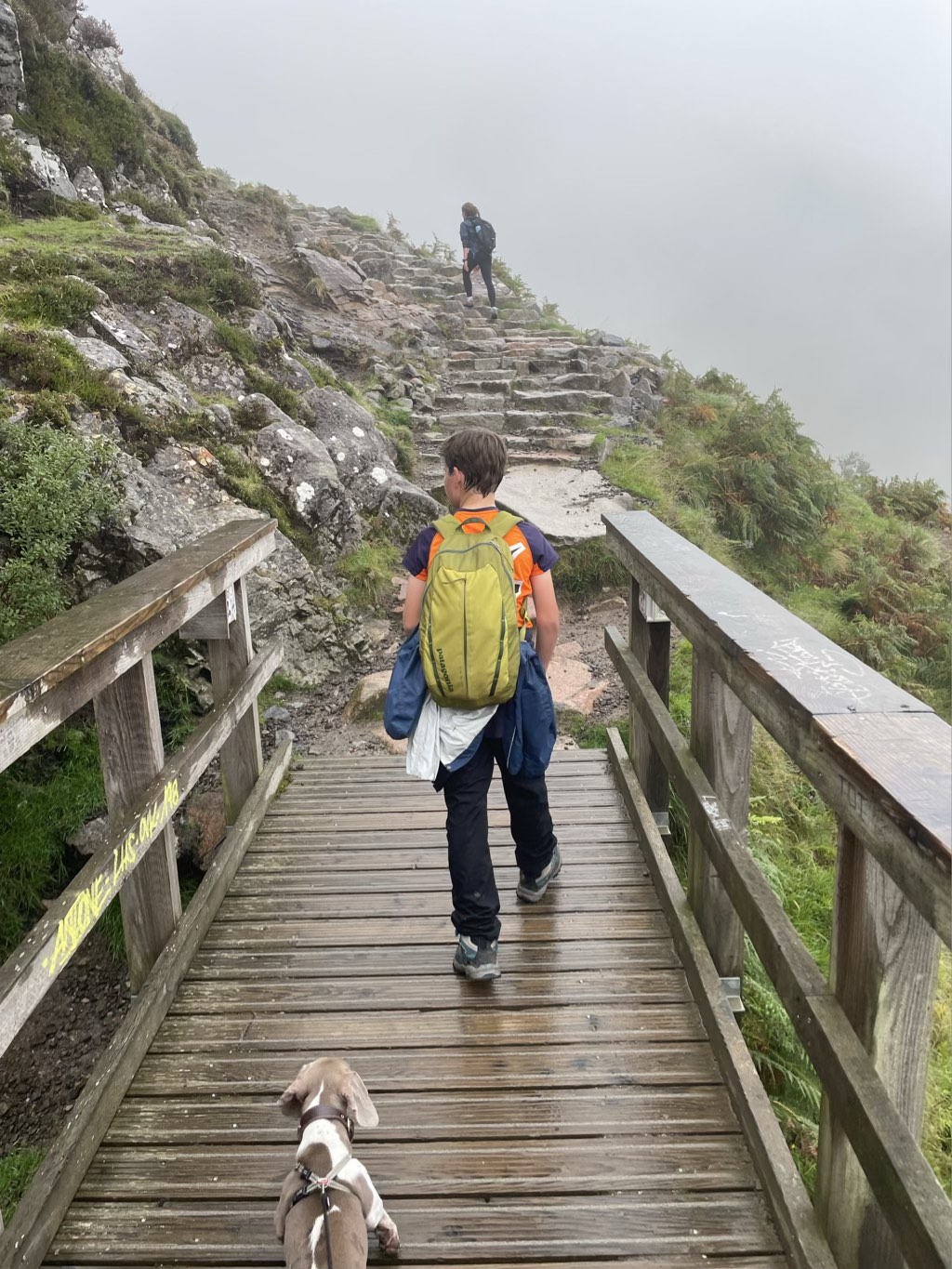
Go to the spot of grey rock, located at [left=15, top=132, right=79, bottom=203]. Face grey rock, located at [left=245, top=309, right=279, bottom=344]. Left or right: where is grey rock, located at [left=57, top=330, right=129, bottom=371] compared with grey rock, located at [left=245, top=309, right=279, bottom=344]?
right

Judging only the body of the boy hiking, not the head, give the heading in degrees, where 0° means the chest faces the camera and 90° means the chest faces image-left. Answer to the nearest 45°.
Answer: approximately 180°

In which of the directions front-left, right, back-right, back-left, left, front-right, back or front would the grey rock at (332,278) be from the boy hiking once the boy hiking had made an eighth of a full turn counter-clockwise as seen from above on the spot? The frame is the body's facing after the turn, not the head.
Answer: front-right

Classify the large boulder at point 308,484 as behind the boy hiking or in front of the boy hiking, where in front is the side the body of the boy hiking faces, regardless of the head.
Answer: in front

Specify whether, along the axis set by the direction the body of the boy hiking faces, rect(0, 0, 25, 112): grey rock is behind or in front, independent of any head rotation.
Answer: in front

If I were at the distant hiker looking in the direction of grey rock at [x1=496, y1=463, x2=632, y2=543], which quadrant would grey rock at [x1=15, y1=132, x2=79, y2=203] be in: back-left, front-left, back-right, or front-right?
front-right

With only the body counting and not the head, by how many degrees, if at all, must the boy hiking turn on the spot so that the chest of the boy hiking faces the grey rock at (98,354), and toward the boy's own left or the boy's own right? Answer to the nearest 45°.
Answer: approximately 45° to the boy's own left

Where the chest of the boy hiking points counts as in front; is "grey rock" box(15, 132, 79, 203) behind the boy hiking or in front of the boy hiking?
in front

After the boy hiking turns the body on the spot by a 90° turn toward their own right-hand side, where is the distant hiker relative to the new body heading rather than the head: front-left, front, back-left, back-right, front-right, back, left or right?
left

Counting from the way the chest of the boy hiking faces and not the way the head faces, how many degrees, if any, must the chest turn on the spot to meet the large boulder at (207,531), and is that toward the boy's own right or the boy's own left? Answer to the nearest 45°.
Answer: approximately 45° to the boy's own left

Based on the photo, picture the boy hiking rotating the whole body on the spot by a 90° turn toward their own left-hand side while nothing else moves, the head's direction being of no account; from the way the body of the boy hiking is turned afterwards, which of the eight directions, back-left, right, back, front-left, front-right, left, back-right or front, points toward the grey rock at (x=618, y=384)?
right

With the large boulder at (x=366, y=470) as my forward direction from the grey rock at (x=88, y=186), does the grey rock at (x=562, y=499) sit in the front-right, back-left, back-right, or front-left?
front-left
